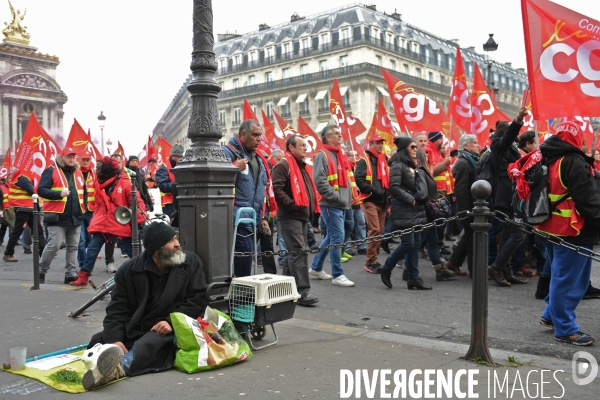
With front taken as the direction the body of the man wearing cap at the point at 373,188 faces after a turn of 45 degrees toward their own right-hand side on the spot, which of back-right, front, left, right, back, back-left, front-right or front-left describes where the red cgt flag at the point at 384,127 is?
back

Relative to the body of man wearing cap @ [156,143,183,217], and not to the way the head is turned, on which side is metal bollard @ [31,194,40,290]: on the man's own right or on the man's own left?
on the man's own right

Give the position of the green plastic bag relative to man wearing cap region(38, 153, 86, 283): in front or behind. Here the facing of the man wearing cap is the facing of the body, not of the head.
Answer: in front

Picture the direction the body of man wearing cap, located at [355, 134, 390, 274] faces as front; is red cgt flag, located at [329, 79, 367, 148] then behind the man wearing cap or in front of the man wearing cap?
behind

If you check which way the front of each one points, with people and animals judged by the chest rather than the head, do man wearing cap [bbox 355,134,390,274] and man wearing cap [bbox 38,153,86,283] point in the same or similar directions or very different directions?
same or similar directions

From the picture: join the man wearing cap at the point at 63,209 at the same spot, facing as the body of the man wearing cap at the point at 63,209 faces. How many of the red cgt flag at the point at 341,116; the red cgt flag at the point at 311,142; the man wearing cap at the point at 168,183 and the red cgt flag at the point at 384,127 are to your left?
4

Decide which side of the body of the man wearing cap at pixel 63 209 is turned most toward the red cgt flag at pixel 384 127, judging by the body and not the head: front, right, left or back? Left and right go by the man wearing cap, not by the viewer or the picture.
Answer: left

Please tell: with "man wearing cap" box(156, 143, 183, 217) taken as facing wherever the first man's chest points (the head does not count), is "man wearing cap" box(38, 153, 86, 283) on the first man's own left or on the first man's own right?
on the first man's own right

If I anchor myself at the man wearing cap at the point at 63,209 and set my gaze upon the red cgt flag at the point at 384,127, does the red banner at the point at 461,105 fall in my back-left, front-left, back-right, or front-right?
front-right

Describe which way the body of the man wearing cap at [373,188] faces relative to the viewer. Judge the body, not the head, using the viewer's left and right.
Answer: facing the viewer and to the right of the viewer

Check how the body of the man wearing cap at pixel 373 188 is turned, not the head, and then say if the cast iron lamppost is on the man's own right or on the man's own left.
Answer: on the man's own right
